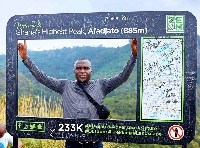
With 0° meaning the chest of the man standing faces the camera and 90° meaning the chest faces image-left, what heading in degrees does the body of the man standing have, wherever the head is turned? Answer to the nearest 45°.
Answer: approximately 0°
